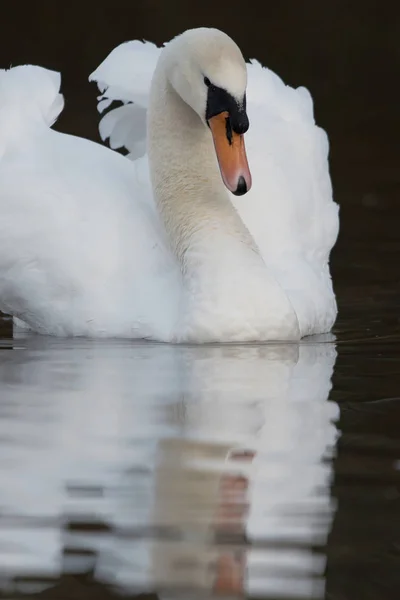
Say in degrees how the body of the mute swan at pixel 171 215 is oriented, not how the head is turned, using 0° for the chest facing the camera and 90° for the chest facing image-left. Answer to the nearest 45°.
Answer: approximately 315°
